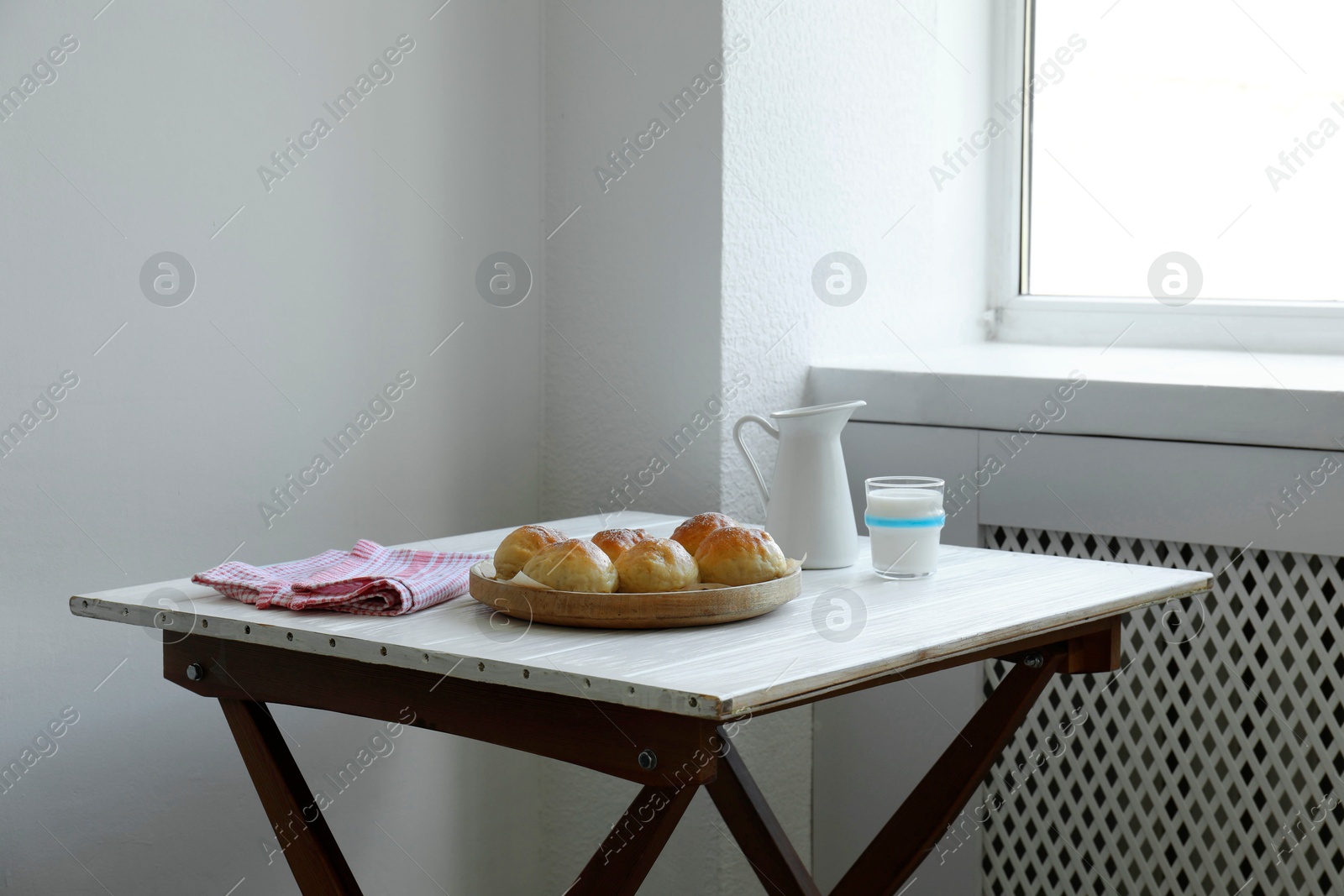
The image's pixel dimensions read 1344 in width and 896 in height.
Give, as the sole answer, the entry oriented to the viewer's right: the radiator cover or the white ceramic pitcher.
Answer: the white ceramic pitcher

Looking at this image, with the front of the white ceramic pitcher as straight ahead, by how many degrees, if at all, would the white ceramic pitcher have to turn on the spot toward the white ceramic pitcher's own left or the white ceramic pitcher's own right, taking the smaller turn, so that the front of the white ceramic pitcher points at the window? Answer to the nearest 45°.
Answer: approximately 45° to the white ceramic pitcher's own left

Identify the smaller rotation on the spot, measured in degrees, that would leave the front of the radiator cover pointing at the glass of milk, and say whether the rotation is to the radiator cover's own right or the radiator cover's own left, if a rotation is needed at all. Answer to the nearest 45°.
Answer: approximately 45° to the radiator cover's own right

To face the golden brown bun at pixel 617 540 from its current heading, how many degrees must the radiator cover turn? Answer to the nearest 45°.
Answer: approximately 45° to its right

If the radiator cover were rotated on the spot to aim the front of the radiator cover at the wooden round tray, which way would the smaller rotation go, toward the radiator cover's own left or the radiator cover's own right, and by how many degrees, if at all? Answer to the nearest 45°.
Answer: approximately 45° to the radiator cover's own right

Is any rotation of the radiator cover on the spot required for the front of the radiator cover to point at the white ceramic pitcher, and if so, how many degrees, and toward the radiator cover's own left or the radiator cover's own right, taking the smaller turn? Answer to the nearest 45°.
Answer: approximately 45° to the radiator cover's own right

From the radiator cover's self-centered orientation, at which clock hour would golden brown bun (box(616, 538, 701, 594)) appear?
The golden brown bun is roughly at 1 o'clock from the radiator cover.

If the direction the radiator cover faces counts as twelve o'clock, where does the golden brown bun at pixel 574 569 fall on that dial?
The golden brown bun is roughly at 1 o'clock from the radiator cover.

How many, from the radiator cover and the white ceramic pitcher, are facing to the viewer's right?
1

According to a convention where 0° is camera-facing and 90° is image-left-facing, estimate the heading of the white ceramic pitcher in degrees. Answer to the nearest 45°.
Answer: approximately 270°

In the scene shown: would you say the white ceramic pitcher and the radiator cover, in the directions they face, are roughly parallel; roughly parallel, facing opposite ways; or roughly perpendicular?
roughly perpendicular

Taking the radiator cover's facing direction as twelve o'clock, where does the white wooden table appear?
The white wooden table is roughly at 1 o'clock from the radiator cover.
